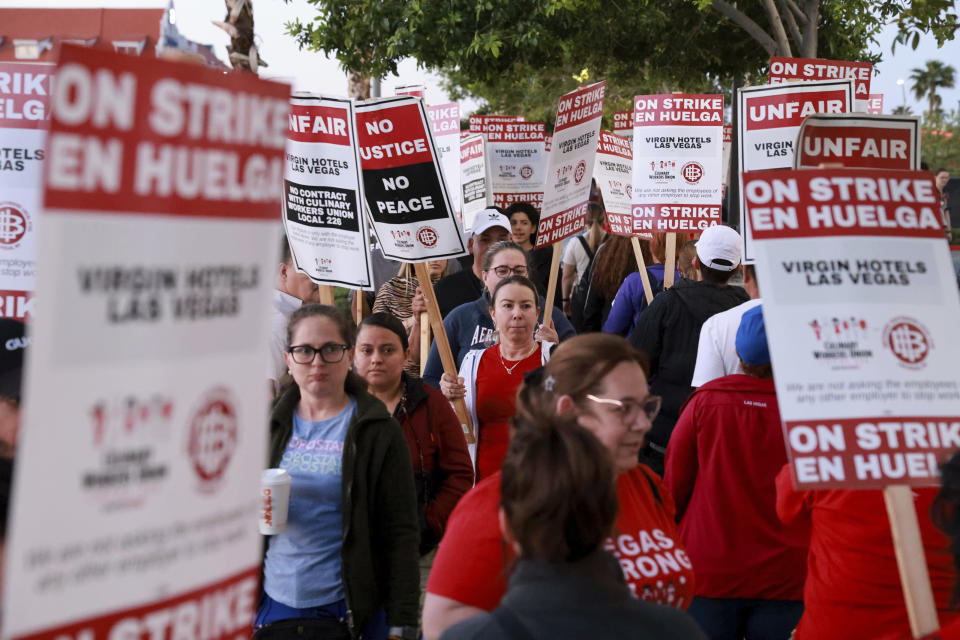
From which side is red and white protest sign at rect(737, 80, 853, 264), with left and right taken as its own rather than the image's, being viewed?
front

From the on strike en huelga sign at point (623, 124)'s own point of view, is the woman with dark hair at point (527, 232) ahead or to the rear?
ahead

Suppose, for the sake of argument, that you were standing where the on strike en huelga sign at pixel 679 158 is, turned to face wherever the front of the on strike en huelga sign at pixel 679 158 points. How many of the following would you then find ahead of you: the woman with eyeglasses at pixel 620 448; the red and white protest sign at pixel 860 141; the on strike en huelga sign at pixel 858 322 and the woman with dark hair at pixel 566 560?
4

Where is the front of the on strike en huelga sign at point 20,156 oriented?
toward the camera

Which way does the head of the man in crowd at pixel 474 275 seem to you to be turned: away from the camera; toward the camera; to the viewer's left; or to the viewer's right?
toward the camera

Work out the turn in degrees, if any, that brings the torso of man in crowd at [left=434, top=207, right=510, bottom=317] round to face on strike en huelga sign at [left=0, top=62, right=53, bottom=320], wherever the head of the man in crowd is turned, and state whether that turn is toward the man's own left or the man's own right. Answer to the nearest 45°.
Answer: approximately 45° to the man's own right

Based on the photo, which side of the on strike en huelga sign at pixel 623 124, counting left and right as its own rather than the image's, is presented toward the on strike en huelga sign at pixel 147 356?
front

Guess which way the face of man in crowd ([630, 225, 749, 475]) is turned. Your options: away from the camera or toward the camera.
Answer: away from the camera

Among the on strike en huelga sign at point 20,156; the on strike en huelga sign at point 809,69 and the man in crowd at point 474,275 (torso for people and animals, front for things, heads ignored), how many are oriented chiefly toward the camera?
3

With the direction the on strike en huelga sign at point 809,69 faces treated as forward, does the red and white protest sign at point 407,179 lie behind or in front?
in front

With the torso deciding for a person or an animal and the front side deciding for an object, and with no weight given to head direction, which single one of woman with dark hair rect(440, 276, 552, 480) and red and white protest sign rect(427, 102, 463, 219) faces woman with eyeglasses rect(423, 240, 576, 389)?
the red and white protest sign

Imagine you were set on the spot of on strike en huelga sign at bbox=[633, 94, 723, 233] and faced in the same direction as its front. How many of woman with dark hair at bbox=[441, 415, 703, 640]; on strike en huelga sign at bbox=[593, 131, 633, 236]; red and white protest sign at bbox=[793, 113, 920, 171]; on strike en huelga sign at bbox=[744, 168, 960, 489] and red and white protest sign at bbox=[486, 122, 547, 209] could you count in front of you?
3

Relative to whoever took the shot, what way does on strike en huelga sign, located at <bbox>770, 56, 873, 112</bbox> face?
facing the viewer

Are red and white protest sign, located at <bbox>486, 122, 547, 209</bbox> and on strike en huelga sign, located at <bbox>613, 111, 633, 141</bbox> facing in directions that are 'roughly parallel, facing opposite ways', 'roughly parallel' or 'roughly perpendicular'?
roughly parallel

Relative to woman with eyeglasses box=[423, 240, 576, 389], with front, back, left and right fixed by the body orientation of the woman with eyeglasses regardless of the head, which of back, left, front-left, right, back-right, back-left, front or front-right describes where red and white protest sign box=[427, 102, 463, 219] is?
back

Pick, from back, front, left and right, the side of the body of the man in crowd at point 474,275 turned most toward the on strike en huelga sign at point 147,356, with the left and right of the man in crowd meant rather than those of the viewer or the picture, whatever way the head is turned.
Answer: front

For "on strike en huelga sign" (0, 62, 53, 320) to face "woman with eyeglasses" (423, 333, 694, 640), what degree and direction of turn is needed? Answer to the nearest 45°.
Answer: approximately 45° to its left
